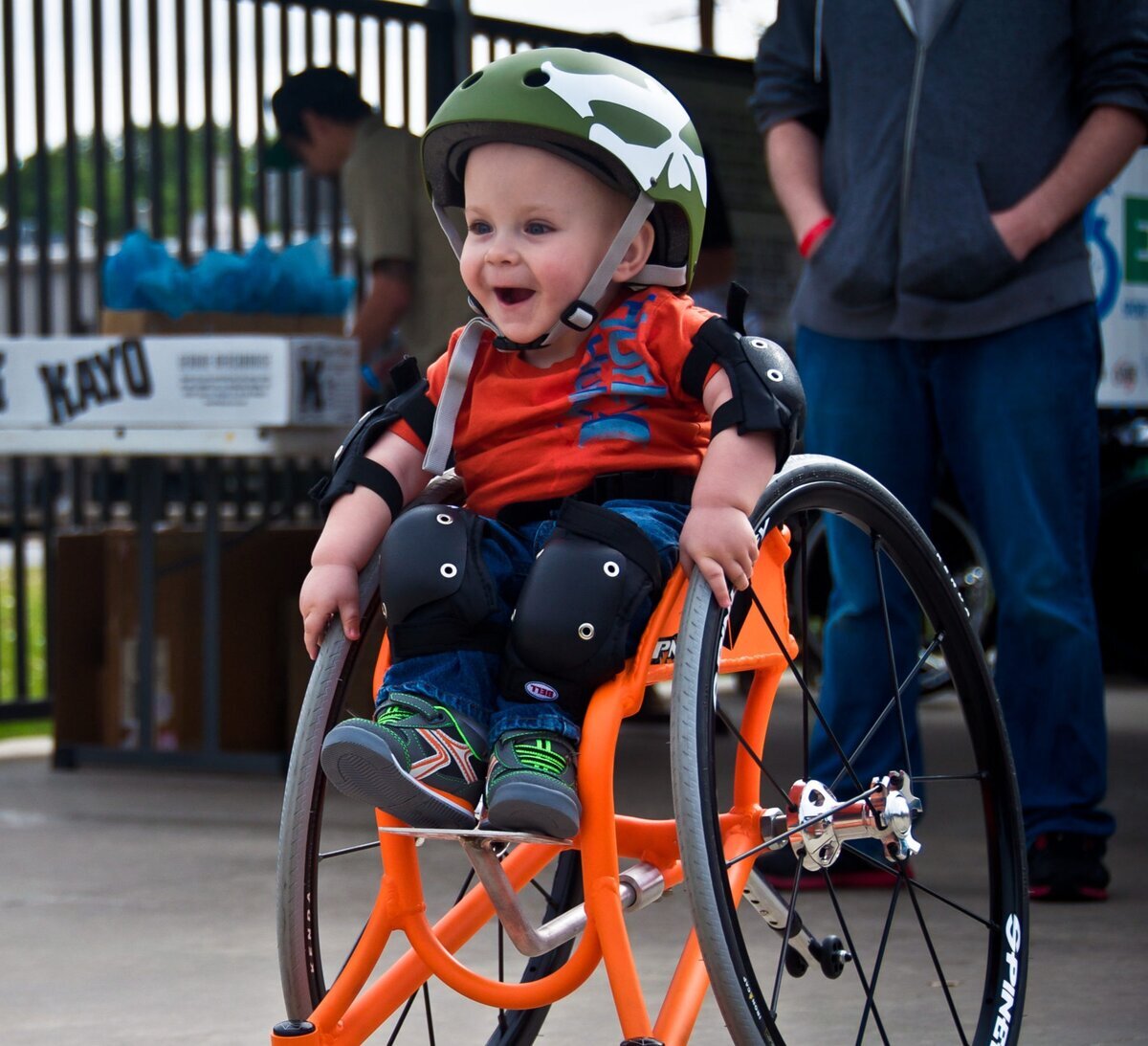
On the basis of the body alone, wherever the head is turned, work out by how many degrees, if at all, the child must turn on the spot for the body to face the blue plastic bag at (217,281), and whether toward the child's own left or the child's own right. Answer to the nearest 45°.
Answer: approximately 135° to the child's own right

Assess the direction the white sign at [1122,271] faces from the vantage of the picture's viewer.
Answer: facing the viewer

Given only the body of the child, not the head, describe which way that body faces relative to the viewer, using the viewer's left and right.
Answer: facing the viewer and to the left of the viewer

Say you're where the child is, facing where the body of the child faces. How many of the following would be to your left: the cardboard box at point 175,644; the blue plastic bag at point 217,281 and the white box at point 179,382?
0

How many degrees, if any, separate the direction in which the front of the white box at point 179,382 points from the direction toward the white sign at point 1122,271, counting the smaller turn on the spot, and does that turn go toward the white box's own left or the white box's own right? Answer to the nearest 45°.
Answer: approximately 90° to the white box's own left

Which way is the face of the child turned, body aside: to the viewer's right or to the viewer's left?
to the viewer's left

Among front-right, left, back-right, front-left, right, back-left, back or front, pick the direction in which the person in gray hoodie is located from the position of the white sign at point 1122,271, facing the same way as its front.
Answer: front

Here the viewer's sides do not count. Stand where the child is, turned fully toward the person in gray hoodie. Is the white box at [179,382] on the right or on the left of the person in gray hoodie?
left

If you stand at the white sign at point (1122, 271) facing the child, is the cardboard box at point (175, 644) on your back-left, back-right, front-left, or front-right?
front-right

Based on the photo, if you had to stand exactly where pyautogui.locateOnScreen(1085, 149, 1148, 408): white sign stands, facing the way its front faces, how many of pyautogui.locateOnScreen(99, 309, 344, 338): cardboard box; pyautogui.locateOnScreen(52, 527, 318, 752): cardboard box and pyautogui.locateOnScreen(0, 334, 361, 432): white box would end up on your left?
0

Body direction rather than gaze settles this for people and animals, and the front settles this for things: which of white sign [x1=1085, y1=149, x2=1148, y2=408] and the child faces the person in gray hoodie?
the white sign

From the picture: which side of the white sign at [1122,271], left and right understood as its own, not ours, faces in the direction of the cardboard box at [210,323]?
right

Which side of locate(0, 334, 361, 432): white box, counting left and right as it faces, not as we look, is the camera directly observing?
front

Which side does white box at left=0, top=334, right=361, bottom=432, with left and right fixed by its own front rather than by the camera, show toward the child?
front

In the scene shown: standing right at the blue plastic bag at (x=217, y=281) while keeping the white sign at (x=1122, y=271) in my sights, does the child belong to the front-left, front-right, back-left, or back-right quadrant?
front-right

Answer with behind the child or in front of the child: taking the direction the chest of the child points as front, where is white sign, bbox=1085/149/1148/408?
behind

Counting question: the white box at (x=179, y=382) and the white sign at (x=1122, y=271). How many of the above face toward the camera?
2
